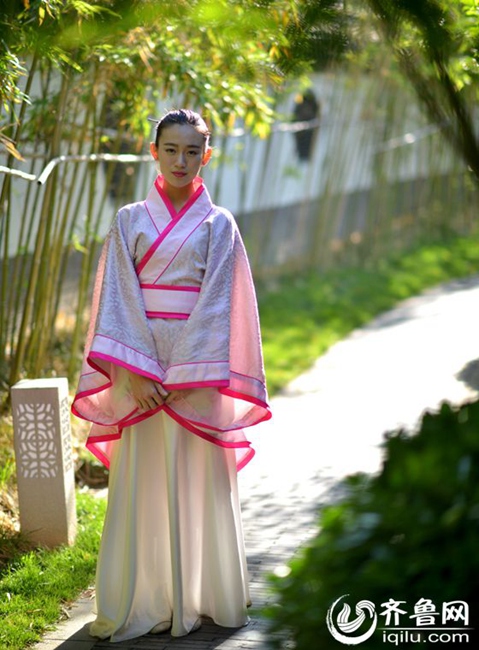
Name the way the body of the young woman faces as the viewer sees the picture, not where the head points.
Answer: toward the camera

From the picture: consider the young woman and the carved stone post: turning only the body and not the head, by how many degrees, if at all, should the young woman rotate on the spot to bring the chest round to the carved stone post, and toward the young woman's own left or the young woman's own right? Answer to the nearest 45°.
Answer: approximately 135° to the young woman's own right
